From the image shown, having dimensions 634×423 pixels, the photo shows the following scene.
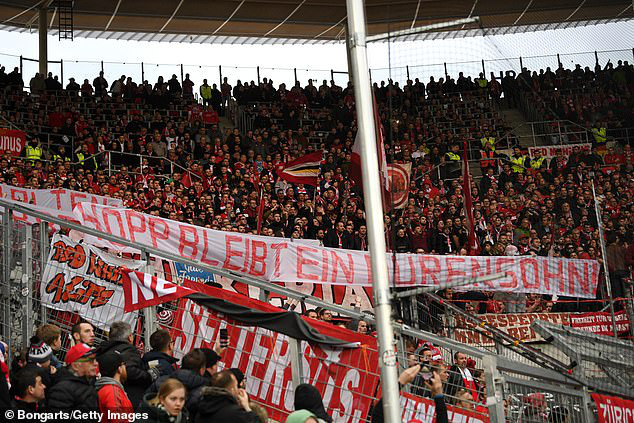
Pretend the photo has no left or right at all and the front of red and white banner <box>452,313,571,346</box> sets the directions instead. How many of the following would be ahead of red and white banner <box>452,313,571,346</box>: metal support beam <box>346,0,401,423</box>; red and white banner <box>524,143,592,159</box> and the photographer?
2

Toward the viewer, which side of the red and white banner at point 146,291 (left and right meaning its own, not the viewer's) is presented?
front

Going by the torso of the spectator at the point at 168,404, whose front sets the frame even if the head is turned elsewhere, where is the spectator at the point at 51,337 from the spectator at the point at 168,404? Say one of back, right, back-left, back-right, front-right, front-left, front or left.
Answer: back

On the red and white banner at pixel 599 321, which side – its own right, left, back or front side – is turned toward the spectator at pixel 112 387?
front

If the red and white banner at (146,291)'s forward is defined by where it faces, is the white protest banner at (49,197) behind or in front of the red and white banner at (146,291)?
behind

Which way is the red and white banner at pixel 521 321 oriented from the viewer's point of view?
toward the camera
